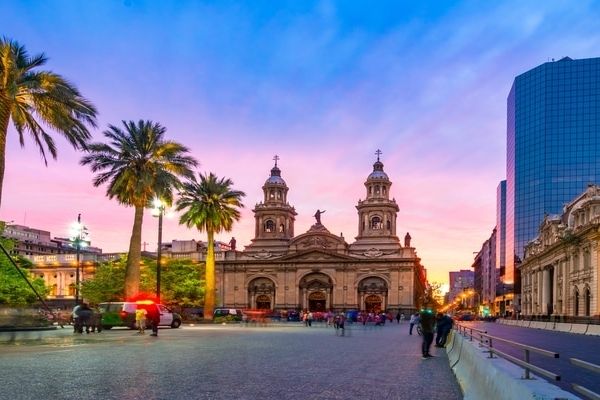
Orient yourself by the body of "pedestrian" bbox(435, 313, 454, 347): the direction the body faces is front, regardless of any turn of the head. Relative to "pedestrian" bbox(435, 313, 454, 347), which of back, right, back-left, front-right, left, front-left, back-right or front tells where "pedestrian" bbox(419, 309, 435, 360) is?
back

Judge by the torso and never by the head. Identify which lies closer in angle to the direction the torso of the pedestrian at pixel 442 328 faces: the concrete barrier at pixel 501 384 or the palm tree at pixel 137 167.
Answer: the palm tree

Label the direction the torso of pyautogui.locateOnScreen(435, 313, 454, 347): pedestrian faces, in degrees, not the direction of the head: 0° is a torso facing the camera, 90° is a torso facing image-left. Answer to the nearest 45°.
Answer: approximately 180°

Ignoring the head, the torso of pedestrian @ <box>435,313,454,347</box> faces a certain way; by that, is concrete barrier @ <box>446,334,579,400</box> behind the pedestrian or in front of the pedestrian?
behind

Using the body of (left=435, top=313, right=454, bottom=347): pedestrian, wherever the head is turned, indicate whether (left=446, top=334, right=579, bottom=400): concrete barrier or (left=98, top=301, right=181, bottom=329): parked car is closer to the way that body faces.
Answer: the parked car

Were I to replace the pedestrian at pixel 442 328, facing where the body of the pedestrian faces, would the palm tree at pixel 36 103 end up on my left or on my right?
on my left

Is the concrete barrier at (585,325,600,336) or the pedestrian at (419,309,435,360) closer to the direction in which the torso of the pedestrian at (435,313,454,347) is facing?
the concrete barrier

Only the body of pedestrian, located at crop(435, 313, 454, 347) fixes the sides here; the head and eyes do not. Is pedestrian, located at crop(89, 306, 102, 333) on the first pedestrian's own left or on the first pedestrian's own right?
on the first pedestrian's own left

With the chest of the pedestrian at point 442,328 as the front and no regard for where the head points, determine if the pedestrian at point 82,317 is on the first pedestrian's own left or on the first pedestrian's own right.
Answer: on the first pedestrian's own left

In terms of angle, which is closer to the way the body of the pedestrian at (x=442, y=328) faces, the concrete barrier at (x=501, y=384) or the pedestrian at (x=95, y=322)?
the pedestrian

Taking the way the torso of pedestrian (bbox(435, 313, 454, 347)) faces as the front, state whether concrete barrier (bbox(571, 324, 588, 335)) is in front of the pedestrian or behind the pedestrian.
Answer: in front

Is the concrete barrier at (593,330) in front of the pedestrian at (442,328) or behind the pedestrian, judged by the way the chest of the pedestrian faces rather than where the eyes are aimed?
in front
